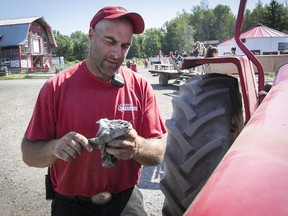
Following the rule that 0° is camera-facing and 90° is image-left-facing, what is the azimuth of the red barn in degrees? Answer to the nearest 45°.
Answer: approximately 315°
